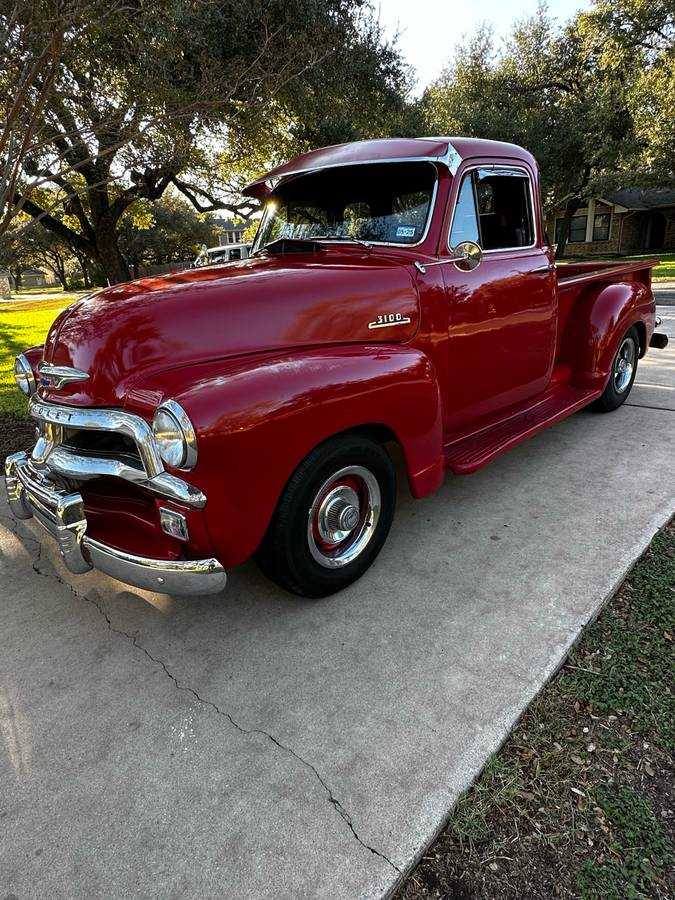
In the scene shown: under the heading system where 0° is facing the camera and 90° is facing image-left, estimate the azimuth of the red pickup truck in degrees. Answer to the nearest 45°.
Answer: approximately 45°

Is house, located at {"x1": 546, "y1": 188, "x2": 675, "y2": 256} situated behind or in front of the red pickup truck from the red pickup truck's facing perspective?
behind

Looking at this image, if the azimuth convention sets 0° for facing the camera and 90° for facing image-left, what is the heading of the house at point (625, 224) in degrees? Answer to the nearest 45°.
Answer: approximately 0°

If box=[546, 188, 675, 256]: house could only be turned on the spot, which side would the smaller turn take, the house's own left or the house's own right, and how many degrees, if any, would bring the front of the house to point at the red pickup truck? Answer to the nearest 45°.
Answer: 0° — it already faces it
